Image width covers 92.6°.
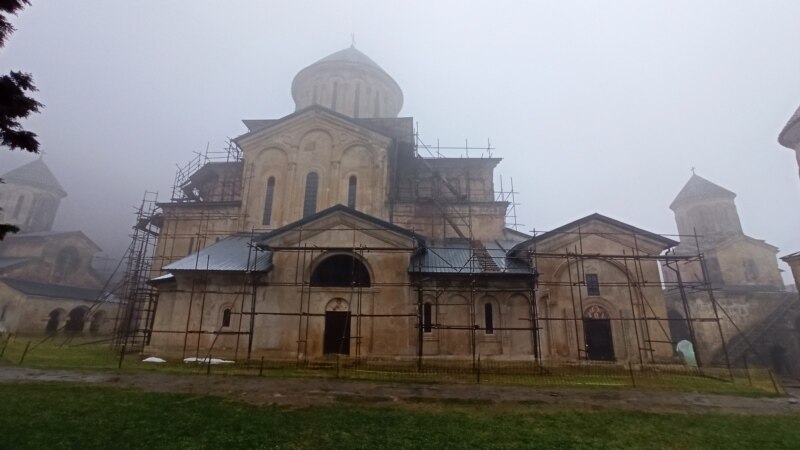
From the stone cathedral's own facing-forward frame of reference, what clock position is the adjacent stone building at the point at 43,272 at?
The adjacent stone building is roughly at 4 o'clock from the stone cathedral.

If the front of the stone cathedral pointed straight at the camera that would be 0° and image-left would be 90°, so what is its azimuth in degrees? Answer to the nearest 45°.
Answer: approximately 0°

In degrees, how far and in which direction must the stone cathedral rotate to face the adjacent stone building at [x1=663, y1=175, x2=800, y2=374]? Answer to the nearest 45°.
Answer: approximately 90° to its left
